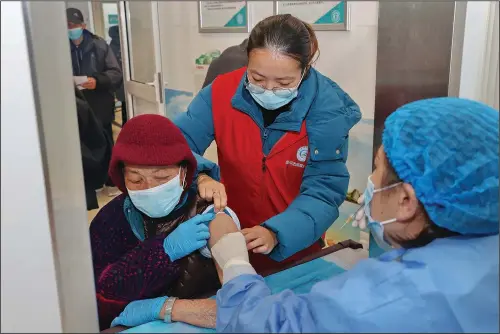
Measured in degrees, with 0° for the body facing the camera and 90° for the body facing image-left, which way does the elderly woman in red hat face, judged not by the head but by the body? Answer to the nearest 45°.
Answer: approximately 0°

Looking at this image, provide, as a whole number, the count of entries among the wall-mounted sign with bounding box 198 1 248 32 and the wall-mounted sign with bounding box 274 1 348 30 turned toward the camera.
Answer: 2

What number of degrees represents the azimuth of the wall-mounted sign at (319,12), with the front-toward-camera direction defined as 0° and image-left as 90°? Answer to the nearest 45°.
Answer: approximately 0°

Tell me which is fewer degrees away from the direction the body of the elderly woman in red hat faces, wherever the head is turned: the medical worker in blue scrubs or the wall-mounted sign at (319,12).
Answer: the medical worker in blue scrubs

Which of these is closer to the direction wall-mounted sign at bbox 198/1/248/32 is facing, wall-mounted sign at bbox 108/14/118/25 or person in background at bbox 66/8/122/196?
the person in background

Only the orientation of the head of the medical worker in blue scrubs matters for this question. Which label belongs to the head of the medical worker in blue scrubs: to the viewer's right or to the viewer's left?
to the viewer's left

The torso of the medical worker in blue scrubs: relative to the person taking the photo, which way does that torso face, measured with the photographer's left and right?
facing away from the viewer and to the left of the viewer
